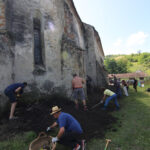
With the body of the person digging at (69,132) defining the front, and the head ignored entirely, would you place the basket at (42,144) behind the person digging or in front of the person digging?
in front

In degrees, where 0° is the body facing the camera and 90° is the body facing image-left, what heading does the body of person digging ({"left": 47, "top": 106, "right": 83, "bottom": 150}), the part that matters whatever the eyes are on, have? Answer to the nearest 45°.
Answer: approximately 90°
